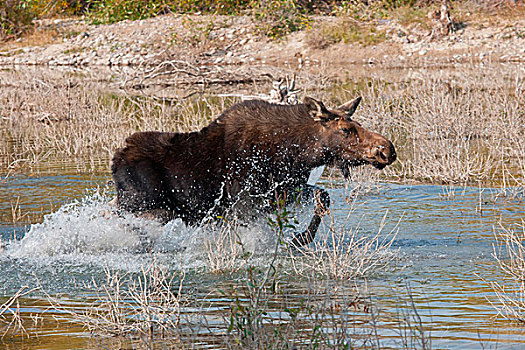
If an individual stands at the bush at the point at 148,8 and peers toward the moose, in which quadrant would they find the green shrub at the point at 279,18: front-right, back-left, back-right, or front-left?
front-left

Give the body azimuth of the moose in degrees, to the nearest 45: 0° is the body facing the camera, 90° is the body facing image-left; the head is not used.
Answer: approximately 270°

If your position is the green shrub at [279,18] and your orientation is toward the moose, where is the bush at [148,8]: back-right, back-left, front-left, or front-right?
back-right

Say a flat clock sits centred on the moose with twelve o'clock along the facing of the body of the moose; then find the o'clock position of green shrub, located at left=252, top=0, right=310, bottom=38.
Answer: The green shrub is roughly at 9 o'clock from the moose.

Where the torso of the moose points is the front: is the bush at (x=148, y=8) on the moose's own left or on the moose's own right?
on the moose's own left

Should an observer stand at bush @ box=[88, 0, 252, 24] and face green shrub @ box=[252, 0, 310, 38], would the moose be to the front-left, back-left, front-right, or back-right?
front-right
